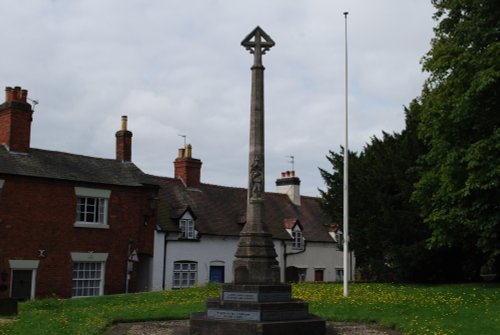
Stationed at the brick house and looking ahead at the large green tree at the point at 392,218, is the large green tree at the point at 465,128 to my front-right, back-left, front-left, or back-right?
front-right

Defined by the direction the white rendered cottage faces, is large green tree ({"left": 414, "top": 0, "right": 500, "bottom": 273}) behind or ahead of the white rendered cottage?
ahead

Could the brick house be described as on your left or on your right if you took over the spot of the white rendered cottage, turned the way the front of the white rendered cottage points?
on your right

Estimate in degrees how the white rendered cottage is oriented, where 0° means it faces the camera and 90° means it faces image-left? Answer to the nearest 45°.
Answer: approximately 315°

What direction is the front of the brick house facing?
toward the camera

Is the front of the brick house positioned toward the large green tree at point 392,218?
no

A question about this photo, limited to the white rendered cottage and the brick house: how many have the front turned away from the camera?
0

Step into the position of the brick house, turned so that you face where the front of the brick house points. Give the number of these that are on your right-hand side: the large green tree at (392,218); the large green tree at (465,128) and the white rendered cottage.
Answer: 0

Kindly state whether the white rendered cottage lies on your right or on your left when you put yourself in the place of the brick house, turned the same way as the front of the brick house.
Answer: on your left

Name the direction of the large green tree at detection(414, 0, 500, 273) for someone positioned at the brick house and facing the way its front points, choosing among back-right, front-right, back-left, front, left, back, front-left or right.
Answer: front-left
